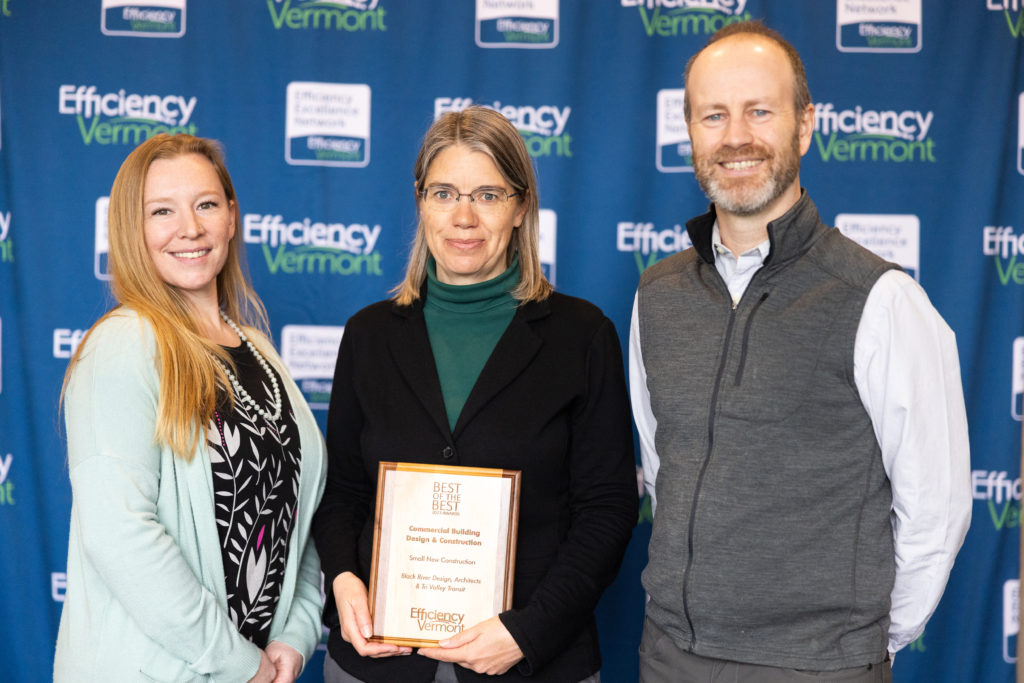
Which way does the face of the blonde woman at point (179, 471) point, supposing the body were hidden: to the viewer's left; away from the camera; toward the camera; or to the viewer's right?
toward the camera

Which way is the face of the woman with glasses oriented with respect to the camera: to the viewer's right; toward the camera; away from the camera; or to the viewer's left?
toward the camera

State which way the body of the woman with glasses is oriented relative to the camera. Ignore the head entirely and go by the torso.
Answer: toward the camera

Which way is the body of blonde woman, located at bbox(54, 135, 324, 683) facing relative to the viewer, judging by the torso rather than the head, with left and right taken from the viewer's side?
facing the viewer and to the right of the viewer

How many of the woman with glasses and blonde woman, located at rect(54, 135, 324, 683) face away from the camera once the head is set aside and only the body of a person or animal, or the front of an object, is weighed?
0

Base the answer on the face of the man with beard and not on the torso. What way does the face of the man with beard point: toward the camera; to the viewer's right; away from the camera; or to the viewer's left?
toward the camera
